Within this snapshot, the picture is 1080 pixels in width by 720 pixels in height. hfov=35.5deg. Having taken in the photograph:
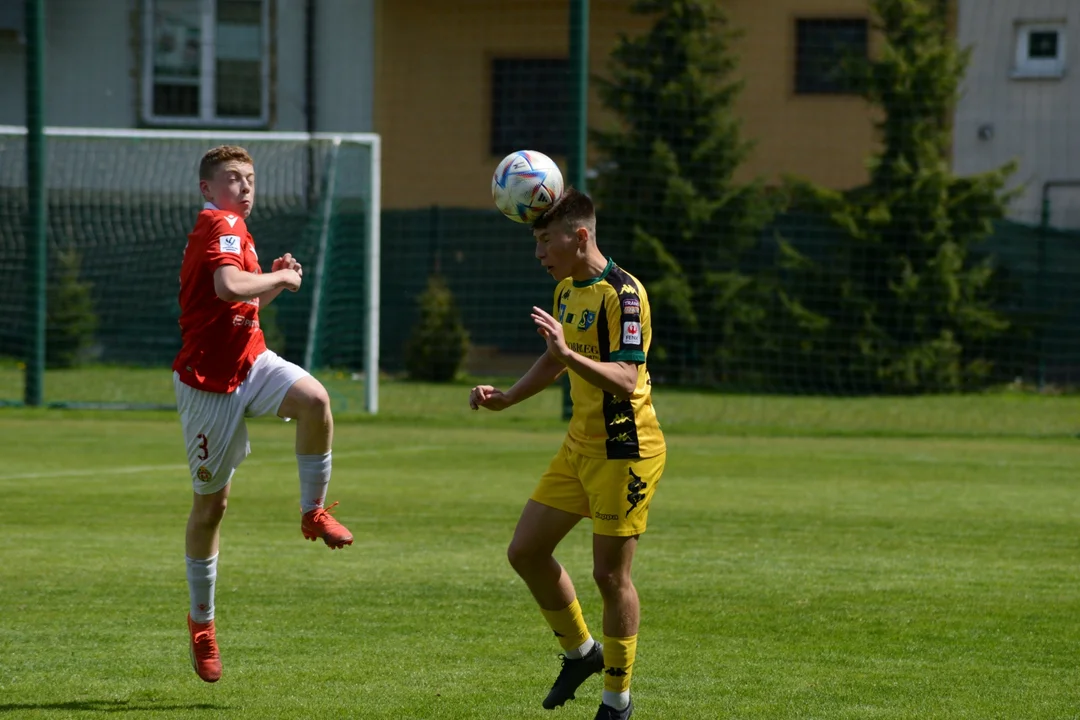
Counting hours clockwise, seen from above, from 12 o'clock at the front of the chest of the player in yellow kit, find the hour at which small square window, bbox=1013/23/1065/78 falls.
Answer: The small square window is roughly at 5 o'clock from the player in yellow kit.

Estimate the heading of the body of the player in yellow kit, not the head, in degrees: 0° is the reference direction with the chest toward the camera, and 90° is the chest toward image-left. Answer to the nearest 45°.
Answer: approximately 45°

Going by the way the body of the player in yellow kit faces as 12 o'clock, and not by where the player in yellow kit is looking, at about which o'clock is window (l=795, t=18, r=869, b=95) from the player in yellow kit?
The window is roughly at 5 o'clock from the player in yellow kit.

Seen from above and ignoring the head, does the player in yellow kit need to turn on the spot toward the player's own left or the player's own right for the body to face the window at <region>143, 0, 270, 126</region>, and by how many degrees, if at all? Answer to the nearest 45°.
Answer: approximately 135° to the player's own right

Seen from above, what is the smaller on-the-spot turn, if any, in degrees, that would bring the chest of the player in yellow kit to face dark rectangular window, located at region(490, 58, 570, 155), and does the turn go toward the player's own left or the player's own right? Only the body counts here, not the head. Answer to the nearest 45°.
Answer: approximately 135° to the player's own right

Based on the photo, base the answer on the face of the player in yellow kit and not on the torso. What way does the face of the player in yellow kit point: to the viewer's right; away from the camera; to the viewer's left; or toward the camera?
to the viewer's left

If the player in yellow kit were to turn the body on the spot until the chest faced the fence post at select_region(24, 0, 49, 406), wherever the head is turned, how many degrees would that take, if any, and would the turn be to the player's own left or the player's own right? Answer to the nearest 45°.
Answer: approximately 90° to the player's own right

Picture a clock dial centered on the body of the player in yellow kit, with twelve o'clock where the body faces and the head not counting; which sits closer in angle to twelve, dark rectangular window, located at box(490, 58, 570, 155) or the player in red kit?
the player in red kit

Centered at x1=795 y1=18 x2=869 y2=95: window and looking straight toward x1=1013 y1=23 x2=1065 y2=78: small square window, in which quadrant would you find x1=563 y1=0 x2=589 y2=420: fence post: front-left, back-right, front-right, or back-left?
back-right
